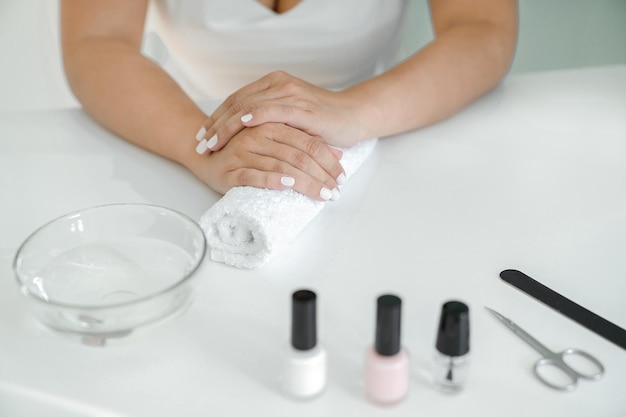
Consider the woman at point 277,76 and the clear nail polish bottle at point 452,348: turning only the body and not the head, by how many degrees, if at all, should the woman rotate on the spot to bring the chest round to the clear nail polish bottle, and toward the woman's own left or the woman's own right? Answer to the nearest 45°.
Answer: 0° — they already face it

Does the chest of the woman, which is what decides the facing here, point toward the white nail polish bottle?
yes

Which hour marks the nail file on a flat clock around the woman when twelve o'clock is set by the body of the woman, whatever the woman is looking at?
The nail file is roughly at 11 o'clock from the woman.

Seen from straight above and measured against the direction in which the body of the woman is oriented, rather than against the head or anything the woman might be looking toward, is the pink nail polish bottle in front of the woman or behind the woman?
in front

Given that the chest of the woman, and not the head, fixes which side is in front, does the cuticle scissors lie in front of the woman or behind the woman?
in front

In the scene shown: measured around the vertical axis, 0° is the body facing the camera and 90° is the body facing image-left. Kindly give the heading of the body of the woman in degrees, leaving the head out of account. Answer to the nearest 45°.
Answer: approximately 0°
